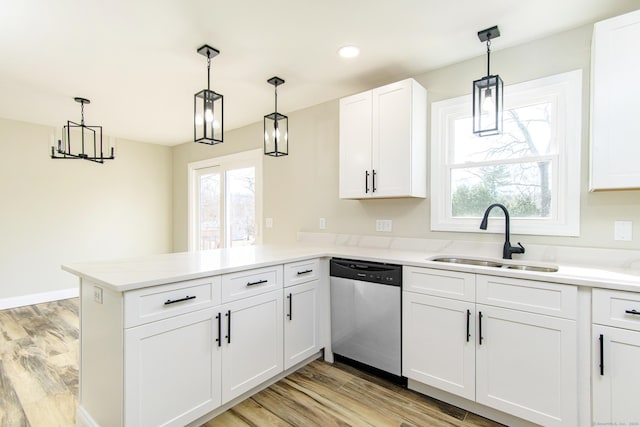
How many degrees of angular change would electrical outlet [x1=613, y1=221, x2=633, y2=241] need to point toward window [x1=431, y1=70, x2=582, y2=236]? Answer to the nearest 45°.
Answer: approximately 90° to its right

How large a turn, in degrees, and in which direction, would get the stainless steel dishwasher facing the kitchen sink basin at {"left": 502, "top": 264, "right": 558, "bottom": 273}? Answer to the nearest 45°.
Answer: approximately 135° to its left

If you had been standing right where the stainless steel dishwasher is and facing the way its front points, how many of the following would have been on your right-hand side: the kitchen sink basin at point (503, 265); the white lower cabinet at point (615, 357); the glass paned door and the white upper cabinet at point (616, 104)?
1

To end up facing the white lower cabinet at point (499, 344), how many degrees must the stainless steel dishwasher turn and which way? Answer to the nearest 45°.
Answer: approximately 90° to its left

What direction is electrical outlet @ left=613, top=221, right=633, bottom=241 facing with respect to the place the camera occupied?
facing the viewer

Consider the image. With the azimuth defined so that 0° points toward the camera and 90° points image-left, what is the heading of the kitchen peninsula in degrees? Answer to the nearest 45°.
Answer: approximately 315°

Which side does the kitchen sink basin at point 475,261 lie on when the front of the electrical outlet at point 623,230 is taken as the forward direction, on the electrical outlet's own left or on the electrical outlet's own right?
on the electrical outlet's own right

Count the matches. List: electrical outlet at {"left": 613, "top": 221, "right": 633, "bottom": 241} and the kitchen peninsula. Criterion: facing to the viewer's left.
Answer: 0
